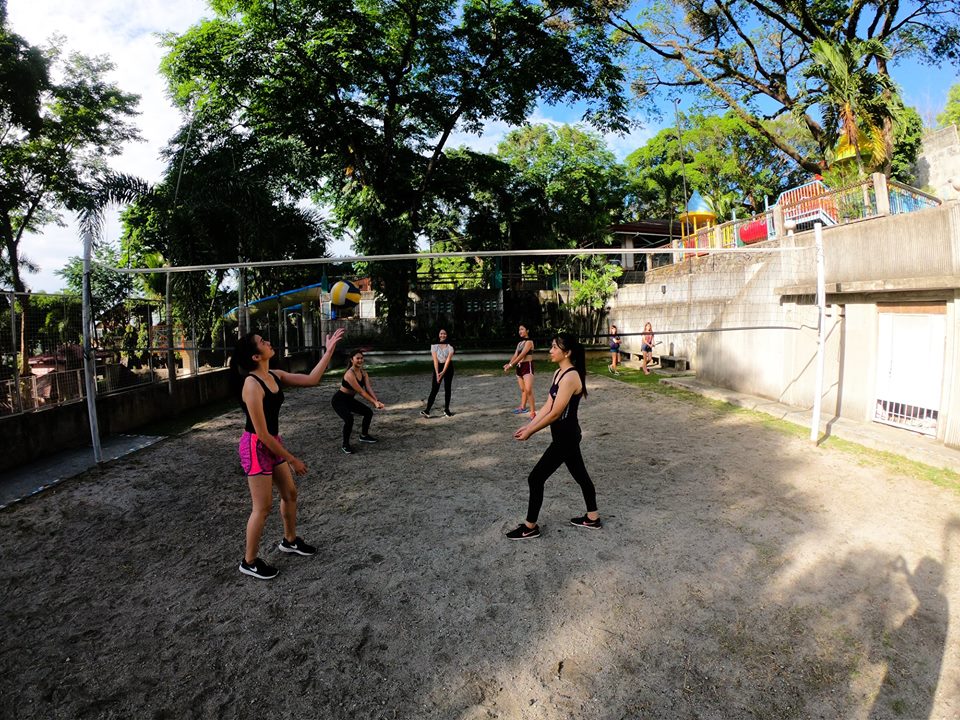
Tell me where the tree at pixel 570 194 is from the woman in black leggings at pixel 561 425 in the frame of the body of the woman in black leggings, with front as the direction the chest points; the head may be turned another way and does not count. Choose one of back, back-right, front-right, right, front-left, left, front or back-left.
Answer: right

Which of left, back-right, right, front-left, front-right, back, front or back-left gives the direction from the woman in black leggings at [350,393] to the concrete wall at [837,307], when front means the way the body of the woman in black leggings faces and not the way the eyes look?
front-left

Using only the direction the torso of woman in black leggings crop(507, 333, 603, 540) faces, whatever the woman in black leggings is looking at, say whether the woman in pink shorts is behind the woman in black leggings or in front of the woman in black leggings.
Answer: in front

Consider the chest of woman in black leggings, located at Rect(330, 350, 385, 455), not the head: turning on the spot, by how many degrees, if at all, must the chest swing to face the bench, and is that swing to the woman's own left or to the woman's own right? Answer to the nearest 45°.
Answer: approximately 90° to the woman's own left

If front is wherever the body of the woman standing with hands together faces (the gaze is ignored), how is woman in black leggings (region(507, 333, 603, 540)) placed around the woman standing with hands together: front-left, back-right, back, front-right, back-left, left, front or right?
front-left

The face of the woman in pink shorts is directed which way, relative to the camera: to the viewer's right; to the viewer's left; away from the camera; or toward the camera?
to the viewer's right

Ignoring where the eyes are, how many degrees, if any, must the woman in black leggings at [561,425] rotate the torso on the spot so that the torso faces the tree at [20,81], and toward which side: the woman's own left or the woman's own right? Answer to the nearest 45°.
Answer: approximately 45° to the woman's own right

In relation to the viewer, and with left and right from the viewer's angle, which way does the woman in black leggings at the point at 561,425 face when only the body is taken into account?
facing to the left of the viewer

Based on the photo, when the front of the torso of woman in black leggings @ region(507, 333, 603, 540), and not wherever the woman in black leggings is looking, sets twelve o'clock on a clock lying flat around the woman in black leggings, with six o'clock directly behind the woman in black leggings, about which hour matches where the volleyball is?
The volleyball is roughly at 12 o'clock from the woman in black leggings.

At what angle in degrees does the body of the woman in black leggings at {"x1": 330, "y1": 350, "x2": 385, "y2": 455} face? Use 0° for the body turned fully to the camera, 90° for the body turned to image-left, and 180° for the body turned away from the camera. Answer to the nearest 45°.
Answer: approximately 315°

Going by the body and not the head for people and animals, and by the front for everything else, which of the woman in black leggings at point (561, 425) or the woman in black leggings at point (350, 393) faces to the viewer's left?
the woman in black leggings at point (561, 425)

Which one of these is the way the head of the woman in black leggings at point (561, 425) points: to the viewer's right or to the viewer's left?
to the viewer's left
